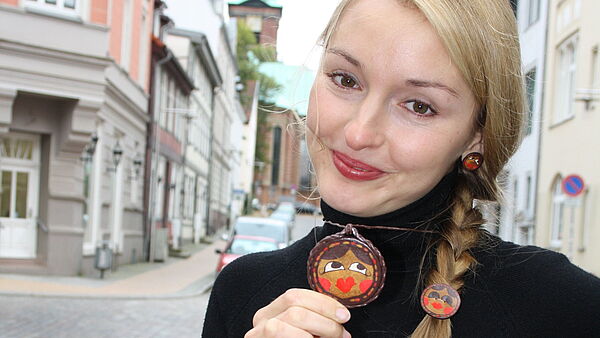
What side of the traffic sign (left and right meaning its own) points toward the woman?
front

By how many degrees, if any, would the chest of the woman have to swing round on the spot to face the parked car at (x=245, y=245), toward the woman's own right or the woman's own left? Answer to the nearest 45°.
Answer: approximately 180°

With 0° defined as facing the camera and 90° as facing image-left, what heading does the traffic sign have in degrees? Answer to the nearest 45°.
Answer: approximately 0°

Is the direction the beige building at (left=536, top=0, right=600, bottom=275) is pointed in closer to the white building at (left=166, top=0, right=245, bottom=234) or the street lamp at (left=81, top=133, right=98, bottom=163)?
the street lamp

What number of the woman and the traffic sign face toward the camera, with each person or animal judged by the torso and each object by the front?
2

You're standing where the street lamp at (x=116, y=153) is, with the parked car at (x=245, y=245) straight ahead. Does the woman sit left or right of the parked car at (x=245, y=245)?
right

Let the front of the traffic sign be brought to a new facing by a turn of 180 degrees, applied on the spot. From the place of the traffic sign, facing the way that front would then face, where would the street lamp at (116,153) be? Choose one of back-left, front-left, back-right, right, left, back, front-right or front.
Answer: left

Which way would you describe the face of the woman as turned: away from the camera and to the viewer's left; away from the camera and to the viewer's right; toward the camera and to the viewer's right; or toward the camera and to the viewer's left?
toward the camera and to the viewer's left
